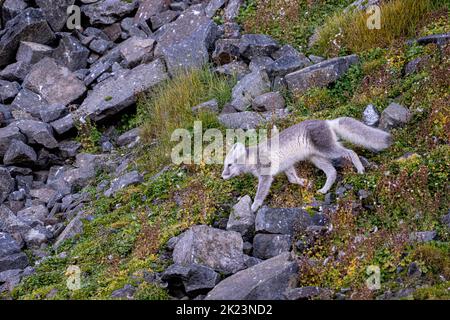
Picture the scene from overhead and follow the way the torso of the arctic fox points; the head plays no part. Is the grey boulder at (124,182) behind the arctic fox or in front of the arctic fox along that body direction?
in front

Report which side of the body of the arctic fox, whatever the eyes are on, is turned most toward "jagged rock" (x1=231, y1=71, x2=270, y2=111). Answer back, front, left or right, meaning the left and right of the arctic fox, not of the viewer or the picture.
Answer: right

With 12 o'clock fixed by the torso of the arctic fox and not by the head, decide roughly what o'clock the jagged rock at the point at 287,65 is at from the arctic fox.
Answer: The jagged rock is roughly at 3 o'clock from the arctic fox.

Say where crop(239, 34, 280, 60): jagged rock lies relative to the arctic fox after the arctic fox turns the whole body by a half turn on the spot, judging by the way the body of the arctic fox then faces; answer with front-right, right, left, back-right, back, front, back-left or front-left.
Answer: left

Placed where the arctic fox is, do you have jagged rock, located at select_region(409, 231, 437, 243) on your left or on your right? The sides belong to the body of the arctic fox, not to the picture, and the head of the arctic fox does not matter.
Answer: on your left

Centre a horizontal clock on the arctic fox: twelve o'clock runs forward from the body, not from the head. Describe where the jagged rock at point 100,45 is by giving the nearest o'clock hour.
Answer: The jagged rock is roughly at 2 o'clock from the arctic fox.

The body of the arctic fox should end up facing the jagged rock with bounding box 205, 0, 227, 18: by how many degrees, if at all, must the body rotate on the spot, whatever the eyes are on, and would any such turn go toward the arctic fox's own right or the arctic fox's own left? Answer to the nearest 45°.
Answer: approximately 90° to the arctic fox's own right

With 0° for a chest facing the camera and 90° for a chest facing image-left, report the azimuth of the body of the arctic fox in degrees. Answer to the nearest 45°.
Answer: approximately 90°

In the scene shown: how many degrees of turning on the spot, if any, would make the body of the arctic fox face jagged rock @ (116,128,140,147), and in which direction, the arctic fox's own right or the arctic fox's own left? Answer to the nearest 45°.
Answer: approximately 45° to the arctic fox's own right

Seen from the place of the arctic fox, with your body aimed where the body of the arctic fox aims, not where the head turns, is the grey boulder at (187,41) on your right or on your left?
on your right

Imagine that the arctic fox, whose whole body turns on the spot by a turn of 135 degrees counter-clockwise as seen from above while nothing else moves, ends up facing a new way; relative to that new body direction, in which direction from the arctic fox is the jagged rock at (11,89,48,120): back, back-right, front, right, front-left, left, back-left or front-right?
back

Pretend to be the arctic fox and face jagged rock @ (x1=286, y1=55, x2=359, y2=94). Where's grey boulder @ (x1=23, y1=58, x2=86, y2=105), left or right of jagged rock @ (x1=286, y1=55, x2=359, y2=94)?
left

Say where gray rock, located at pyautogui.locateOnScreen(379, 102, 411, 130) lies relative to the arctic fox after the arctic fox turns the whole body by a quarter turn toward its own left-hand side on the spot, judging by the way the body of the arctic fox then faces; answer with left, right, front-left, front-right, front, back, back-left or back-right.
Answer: back-left

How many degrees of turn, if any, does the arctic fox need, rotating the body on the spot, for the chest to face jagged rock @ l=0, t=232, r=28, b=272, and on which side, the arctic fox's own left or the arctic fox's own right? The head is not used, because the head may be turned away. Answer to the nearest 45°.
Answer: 0° — it already faces it

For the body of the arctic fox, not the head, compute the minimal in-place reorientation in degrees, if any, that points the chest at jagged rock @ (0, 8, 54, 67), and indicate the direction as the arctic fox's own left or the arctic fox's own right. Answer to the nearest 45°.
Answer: approximately 45° to the arctic fox's own right

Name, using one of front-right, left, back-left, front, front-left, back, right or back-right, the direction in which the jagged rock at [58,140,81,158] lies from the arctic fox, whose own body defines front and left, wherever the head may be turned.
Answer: front-right

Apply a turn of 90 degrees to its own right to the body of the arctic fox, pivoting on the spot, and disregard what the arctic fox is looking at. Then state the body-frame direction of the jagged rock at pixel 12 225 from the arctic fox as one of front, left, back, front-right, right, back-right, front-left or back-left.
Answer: left

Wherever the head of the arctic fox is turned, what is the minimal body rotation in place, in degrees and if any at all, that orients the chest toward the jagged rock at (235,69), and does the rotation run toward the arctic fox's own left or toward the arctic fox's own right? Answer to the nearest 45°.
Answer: approximately 90° to the arctic fox's own right

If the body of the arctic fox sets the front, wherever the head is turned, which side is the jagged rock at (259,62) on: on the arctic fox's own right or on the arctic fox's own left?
on the arctic fox's own right

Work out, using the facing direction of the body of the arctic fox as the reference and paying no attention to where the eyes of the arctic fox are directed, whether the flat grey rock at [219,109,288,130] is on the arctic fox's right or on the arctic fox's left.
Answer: on the arctic fox's right

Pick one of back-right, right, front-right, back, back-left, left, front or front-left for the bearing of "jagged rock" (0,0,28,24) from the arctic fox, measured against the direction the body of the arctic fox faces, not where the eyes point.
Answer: front-right
